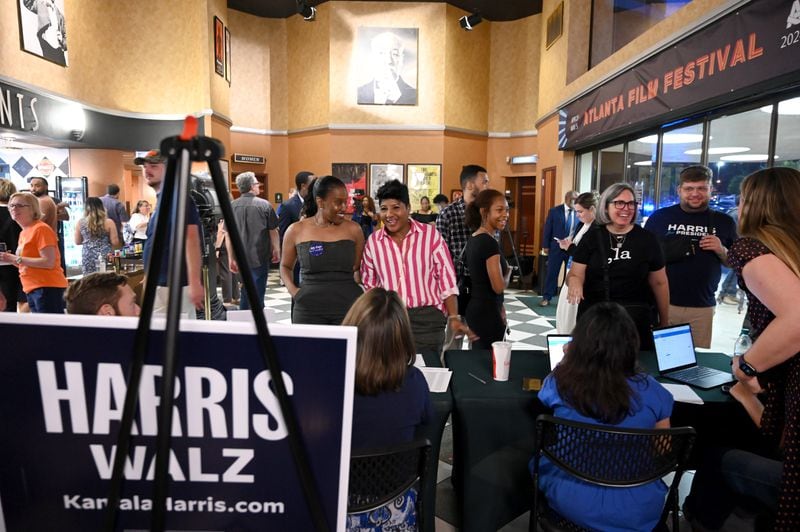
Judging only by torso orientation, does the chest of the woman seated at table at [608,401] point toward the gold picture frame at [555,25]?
yes

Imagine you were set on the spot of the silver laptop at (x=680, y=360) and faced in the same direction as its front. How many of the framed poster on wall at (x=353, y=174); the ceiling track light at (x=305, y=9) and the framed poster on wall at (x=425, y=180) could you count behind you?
3

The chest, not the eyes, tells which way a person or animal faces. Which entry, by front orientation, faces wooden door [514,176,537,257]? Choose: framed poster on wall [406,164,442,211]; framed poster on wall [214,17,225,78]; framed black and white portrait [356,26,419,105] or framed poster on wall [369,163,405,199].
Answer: framed poster on wall [214,17,225,78]

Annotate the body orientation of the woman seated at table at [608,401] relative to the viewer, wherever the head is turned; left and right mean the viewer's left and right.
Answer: facing away from the viewer

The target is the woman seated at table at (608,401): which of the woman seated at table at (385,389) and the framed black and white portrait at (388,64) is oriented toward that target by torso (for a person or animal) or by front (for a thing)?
the framed black and white portrait

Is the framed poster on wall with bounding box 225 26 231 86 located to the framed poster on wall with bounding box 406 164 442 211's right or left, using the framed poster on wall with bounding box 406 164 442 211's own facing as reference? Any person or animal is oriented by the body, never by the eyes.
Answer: on its right

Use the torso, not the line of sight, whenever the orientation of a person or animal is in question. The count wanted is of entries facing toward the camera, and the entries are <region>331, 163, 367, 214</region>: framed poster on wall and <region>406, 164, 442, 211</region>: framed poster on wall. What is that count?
2

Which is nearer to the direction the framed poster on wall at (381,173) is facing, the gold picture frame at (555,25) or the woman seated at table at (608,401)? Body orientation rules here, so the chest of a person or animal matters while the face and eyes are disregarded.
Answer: the woman seated at table

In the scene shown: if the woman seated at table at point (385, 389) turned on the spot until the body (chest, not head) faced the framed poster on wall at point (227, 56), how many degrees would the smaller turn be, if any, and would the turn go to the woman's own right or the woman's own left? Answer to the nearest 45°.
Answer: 0° — they already face it

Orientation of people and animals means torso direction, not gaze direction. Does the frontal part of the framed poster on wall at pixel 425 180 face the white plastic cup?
yes

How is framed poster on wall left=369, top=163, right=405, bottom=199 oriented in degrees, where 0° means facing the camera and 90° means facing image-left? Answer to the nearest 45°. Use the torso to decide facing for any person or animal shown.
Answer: approximately 0°

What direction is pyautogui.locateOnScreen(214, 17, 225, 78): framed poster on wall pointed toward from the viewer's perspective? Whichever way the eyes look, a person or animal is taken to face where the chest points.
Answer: to the viewer's right
